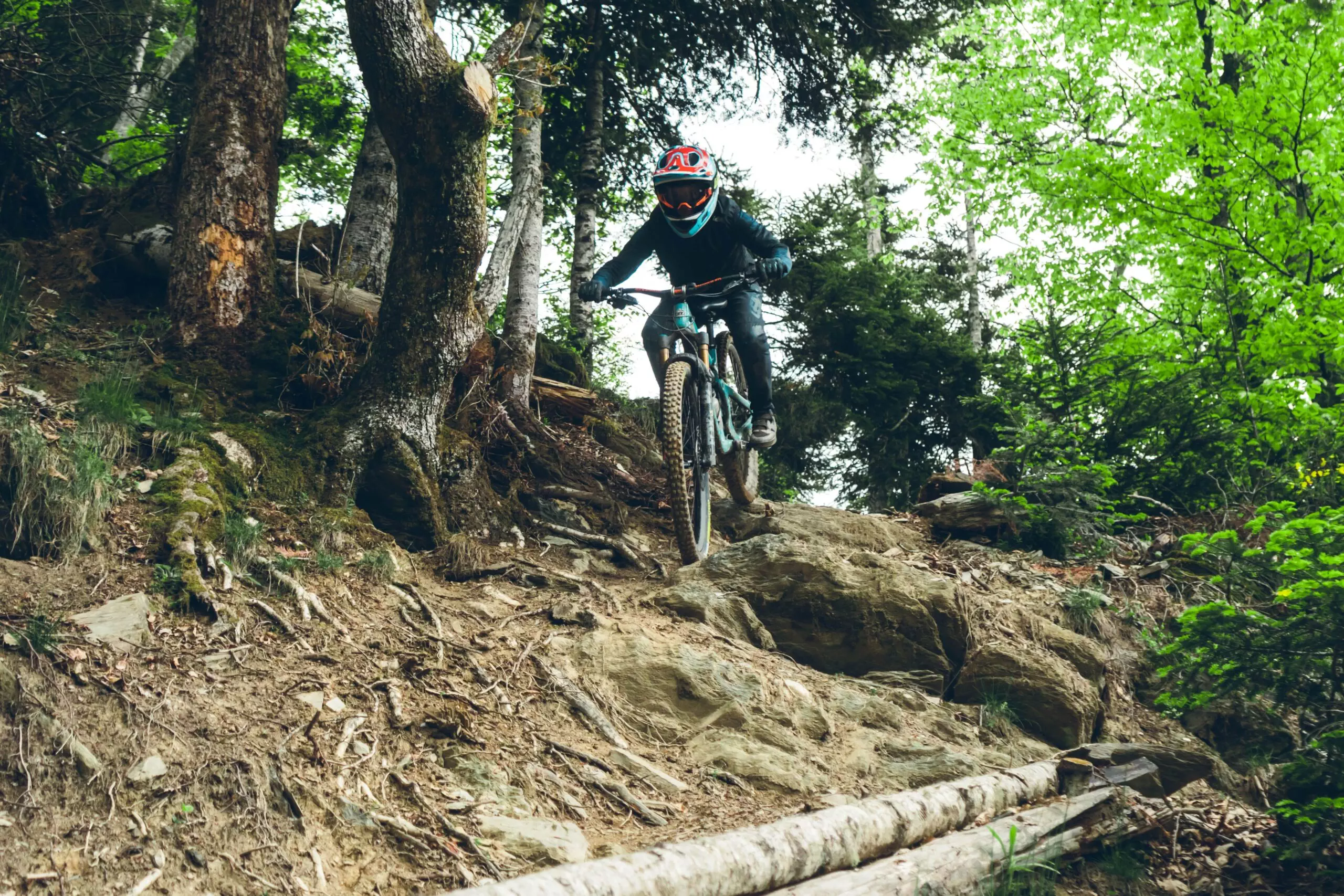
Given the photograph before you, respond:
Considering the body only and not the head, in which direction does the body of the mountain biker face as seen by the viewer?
toward the camera

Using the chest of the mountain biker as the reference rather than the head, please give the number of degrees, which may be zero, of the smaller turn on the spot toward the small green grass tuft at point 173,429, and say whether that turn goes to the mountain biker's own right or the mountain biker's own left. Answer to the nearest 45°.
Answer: approximately 45° to the mountain biker's own right

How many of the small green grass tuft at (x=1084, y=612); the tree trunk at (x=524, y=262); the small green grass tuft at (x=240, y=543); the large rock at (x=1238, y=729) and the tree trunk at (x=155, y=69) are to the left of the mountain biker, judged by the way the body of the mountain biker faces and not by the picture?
2

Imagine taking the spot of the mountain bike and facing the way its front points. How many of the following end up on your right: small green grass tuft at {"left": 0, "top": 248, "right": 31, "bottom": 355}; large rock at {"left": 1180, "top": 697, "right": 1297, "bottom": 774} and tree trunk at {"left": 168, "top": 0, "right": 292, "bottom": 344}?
2

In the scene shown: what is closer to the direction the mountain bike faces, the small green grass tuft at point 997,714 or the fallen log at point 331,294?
the small green grass tuft

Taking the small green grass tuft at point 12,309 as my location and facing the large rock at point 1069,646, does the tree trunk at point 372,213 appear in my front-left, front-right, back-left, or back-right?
front-left

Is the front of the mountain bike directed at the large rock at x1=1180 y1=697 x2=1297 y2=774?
no

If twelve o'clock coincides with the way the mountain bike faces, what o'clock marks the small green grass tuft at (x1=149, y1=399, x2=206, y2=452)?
The small green grass tuft is roughly at 2 o'clock from the mountain bike.

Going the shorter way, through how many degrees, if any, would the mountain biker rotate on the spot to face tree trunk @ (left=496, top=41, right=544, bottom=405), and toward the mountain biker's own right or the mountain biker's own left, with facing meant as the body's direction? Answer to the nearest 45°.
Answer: approximately 135° to the mountain biker's own right

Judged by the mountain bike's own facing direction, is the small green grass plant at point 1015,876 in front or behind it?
in front

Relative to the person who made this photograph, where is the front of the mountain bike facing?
facing the viewer

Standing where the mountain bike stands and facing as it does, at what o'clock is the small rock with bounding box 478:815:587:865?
The small rock is roughly at 12 o'clock from the mountain bike.

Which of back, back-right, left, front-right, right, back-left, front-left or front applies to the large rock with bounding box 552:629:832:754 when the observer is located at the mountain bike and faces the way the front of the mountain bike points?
front

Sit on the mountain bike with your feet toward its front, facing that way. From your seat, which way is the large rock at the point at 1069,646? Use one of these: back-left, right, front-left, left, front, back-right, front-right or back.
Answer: left

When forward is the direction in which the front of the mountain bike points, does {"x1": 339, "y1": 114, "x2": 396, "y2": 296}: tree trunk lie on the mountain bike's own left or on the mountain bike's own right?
on the mountain bike's own right

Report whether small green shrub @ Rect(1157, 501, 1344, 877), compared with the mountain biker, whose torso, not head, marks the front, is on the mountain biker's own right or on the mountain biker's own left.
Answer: on the mountain biker's own left
